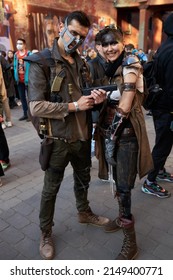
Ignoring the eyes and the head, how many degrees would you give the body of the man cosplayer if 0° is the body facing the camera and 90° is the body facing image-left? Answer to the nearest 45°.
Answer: approximately 315°

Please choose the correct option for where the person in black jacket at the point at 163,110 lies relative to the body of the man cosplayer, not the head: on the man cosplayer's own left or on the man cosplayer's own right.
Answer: on the man cosplayer's own left
